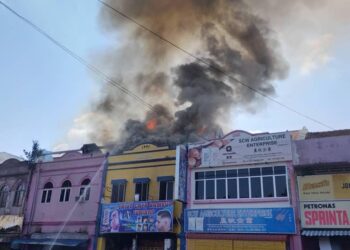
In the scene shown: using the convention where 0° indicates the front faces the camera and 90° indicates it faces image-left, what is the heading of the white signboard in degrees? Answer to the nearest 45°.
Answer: approximately 0°

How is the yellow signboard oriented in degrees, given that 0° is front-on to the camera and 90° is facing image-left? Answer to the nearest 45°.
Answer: approximately 0°

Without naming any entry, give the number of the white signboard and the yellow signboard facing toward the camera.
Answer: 2
